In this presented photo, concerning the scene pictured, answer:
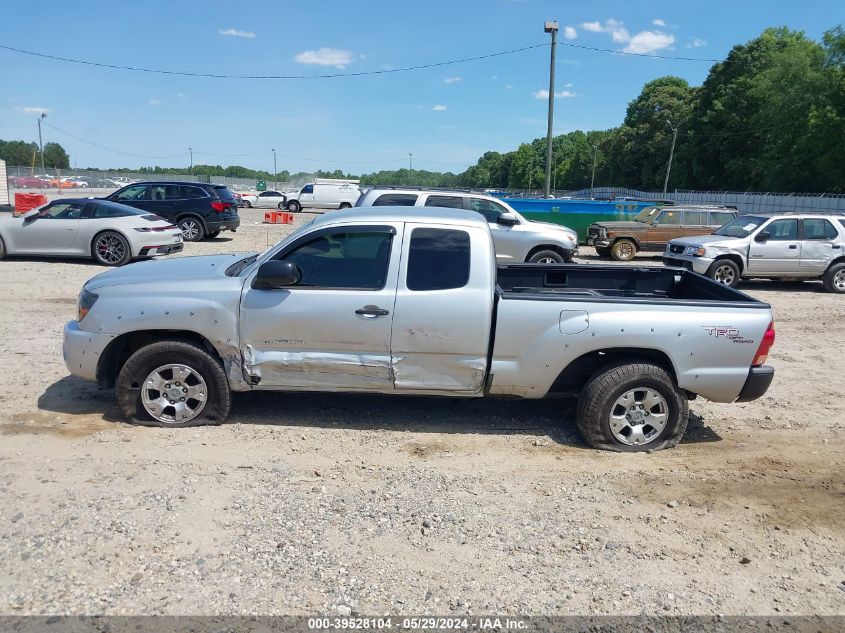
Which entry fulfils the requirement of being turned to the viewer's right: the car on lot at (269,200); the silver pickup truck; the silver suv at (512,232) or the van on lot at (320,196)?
the silver suv

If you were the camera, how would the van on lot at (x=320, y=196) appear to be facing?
facing to the left of the viewer

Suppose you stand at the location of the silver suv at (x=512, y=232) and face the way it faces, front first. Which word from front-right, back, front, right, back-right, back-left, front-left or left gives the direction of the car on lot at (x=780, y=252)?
front

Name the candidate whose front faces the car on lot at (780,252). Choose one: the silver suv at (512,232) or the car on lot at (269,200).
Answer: the silver suv

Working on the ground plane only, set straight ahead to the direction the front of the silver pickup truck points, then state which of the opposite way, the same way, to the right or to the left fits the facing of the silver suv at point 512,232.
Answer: the opposite way

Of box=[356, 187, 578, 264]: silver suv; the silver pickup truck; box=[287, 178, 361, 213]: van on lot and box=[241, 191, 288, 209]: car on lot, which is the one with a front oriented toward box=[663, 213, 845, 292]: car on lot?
the silver suv

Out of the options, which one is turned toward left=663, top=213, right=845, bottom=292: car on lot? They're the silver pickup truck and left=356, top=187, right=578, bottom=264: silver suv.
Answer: the silver suv

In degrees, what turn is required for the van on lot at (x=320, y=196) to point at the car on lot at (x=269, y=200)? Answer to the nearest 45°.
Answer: approximately 45° to its right

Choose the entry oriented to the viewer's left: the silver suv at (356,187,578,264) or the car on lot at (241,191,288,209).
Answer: the car on lot

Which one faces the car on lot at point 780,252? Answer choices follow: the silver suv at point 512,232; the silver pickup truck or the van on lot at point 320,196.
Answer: the silver suv

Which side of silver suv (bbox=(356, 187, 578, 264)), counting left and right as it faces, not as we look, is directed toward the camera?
right

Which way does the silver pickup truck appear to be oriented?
to the viewer's left

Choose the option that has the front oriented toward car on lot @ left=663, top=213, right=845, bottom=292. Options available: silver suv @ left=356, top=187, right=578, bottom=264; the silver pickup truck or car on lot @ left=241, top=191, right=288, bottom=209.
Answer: the silver suv

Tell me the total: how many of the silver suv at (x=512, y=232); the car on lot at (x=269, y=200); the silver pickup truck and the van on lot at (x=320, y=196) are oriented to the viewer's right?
1

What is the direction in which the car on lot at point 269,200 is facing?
to the viewer's left

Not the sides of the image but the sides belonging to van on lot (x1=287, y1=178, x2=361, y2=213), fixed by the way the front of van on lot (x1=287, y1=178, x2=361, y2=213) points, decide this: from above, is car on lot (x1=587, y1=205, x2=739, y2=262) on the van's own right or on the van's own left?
on the van's own left
